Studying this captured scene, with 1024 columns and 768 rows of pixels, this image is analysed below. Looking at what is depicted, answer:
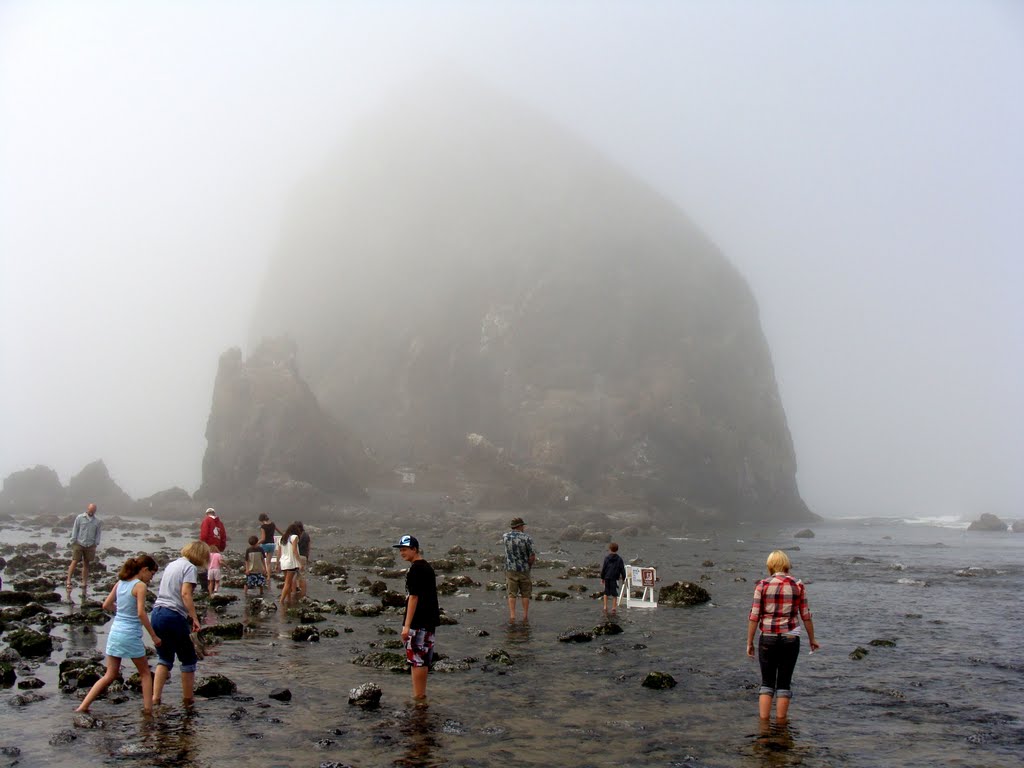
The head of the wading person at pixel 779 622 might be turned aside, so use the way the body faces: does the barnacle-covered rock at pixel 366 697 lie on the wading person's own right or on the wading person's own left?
on the wading person's own left

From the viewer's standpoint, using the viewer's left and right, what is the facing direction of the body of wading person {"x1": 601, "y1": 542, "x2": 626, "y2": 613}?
facing away from the viewer

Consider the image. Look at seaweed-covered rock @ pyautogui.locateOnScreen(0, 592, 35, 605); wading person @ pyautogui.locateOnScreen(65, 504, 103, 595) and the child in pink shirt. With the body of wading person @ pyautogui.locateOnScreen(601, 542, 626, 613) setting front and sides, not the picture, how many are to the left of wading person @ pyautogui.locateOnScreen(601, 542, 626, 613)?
3

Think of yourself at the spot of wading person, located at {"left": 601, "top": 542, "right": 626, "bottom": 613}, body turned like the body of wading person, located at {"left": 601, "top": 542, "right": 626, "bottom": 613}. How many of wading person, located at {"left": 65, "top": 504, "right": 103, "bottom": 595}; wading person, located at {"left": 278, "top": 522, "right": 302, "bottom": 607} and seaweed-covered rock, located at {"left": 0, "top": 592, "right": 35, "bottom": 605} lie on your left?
3

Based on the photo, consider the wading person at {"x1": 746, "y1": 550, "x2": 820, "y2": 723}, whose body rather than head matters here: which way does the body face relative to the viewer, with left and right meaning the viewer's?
facing away from the viewer

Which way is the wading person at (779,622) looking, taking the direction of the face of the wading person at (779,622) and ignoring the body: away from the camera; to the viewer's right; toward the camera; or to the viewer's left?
away from the camera

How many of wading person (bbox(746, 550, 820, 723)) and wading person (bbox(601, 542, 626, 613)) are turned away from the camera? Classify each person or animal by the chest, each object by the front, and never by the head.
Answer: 2

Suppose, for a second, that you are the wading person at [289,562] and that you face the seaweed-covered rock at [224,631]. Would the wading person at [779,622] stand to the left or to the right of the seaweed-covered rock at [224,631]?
left

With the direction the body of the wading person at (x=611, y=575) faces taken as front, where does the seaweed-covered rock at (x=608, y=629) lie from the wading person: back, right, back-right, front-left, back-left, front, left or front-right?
back

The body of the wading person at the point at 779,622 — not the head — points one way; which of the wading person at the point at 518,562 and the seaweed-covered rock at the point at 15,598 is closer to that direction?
the wading person

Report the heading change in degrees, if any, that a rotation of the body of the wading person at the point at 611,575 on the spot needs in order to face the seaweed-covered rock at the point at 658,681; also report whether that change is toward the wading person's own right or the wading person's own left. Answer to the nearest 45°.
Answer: approximately 180°
